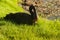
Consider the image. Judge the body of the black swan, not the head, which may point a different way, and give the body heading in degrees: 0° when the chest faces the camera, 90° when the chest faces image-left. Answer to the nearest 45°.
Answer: approximately 270°
